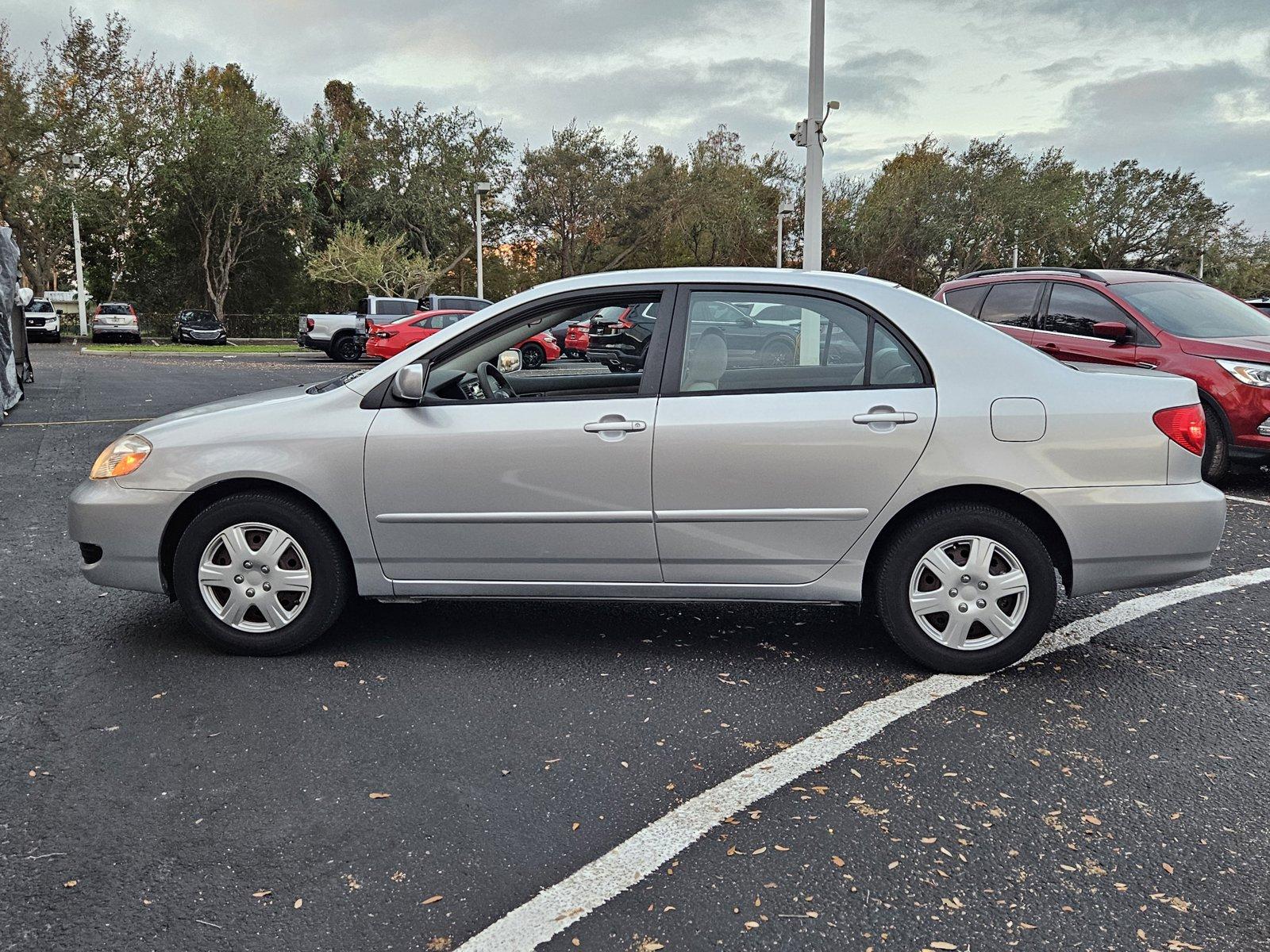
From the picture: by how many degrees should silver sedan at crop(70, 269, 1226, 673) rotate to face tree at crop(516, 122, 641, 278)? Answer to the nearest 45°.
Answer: approximately 90° to its right

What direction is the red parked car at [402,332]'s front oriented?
to the viewer's right

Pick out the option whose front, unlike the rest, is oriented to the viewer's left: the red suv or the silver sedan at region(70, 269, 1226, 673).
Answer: the silver sedan

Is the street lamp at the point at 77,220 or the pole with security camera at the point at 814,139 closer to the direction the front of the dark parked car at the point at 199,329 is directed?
the pole with security camera

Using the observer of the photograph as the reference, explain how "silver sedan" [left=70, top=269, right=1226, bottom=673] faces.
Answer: facing to the left of the viewer

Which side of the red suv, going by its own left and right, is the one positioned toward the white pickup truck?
back

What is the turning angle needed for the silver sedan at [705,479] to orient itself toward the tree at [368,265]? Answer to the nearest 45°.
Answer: approximately 90° to its right

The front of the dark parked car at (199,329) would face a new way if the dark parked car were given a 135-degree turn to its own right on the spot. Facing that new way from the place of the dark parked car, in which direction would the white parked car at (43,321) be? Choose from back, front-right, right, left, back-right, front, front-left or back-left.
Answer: front
